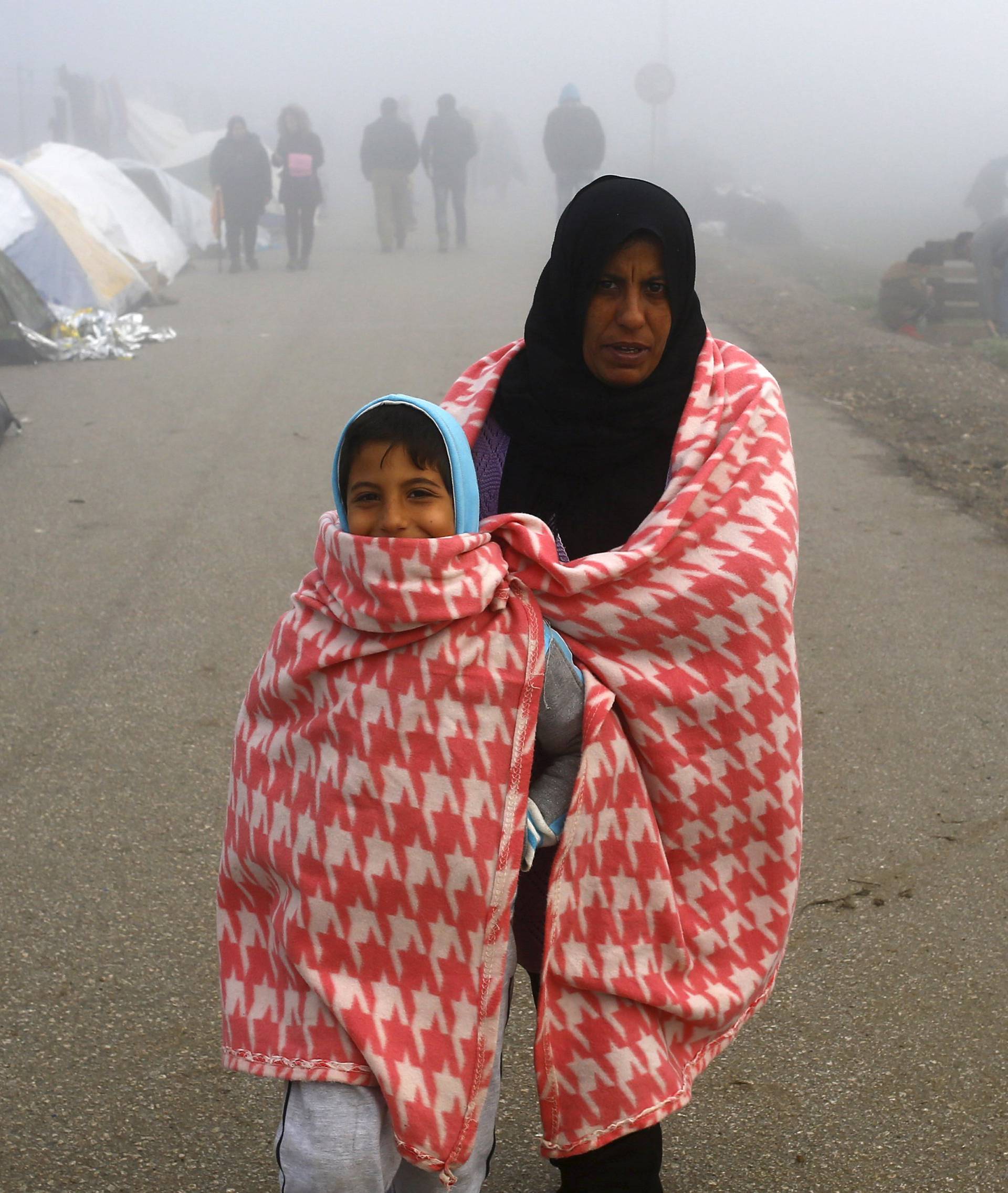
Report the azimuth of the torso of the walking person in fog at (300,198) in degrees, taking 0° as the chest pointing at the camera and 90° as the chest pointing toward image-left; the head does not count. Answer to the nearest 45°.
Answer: approximately 0°

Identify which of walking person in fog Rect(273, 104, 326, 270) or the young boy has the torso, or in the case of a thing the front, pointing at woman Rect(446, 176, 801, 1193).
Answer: the walking person in fog

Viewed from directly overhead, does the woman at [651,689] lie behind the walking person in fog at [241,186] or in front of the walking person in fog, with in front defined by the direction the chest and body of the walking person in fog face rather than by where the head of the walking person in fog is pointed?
in front

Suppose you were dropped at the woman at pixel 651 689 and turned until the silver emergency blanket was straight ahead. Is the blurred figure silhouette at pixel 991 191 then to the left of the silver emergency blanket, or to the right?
right

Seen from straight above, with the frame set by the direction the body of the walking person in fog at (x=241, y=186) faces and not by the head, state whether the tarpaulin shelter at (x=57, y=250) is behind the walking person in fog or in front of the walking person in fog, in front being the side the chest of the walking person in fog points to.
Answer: in front

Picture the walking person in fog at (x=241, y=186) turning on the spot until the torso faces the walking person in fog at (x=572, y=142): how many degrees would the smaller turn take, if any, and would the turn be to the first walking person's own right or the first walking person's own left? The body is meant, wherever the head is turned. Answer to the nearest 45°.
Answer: approximately 90° to the first walking person's own left
